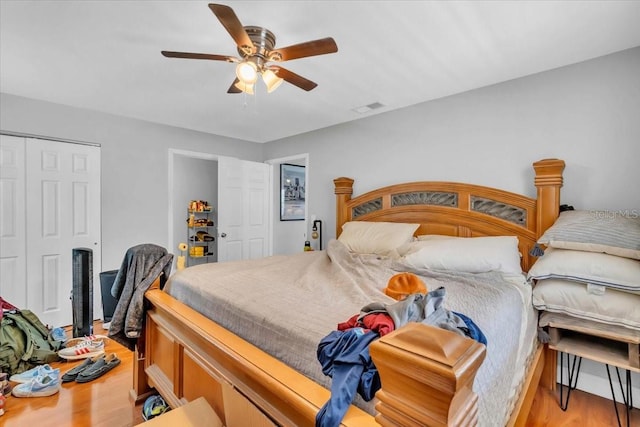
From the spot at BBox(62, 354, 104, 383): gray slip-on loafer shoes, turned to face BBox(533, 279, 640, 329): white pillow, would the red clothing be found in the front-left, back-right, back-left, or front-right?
front-right

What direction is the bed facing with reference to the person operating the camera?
facing the viewer and to the left of the viewer

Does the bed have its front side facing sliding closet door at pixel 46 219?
no

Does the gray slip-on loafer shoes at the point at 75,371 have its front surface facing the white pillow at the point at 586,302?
no

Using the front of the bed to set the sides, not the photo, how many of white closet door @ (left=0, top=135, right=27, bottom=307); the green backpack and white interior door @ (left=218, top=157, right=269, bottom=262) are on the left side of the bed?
0

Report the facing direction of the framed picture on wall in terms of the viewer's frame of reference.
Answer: facing the viewer and to the right of the viewer

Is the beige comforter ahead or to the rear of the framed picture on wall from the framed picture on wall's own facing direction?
ahead

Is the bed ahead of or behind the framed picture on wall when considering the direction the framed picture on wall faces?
ahead

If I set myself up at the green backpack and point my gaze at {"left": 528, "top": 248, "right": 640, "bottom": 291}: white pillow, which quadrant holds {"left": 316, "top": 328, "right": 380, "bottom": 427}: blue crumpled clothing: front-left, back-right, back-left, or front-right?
front-right

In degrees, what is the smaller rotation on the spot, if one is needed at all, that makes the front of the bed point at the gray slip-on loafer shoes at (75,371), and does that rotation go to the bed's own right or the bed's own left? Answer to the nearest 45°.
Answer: approximately 45° to the bed's own right

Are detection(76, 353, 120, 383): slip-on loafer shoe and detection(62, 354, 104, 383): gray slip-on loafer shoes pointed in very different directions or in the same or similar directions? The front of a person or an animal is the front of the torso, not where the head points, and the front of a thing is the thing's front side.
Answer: same or similar directions

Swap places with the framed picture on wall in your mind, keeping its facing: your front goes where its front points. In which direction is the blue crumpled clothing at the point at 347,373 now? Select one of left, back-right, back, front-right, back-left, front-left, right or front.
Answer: front-right
